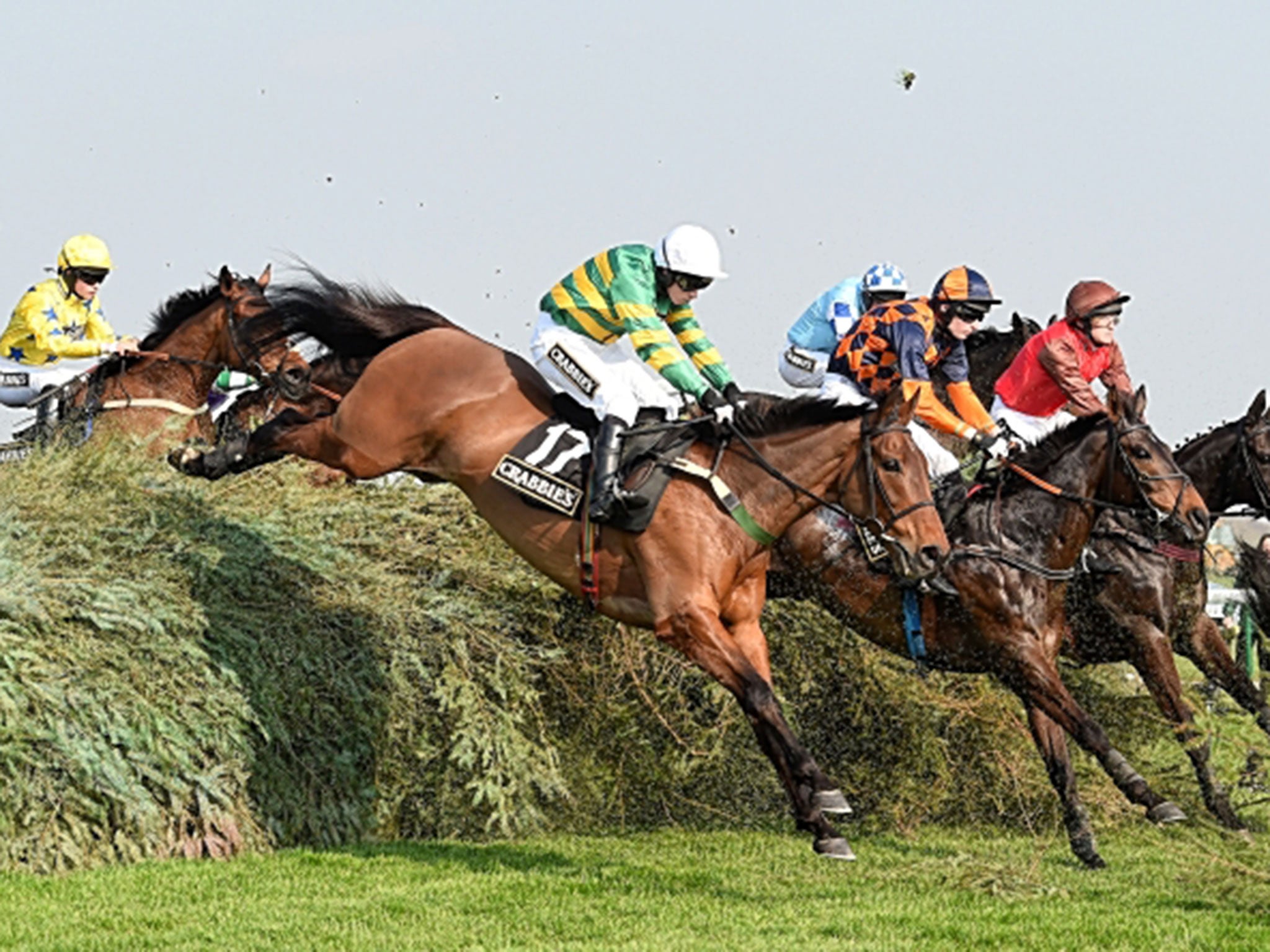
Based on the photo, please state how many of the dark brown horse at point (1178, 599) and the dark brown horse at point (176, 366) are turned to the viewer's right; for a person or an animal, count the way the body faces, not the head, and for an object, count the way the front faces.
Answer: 2

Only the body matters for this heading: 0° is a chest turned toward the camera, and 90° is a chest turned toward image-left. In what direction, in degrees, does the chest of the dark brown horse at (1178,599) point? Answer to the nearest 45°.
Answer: approximately 270°

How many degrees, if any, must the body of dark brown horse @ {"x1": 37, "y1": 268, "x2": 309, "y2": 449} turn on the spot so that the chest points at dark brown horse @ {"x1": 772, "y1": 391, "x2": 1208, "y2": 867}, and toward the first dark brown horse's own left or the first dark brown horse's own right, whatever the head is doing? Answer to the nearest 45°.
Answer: approximately 45° to the first dark brown horse's own right

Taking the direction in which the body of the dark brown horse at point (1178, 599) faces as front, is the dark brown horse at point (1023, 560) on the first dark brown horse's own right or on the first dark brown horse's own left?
on the first dark brown horse's own right

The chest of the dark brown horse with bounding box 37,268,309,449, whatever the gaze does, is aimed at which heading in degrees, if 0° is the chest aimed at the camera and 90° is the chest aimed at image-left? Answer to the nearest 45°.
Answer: approximately 270°

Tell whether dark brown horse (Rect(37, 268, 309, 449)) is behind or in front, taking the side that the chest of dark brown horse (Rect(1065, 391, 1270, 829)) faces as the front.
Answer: behind

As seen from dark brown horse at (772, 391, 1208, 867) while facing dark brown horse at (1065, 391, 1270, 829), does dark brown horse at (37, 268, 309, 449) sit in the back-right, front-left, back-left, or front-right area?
back-left
